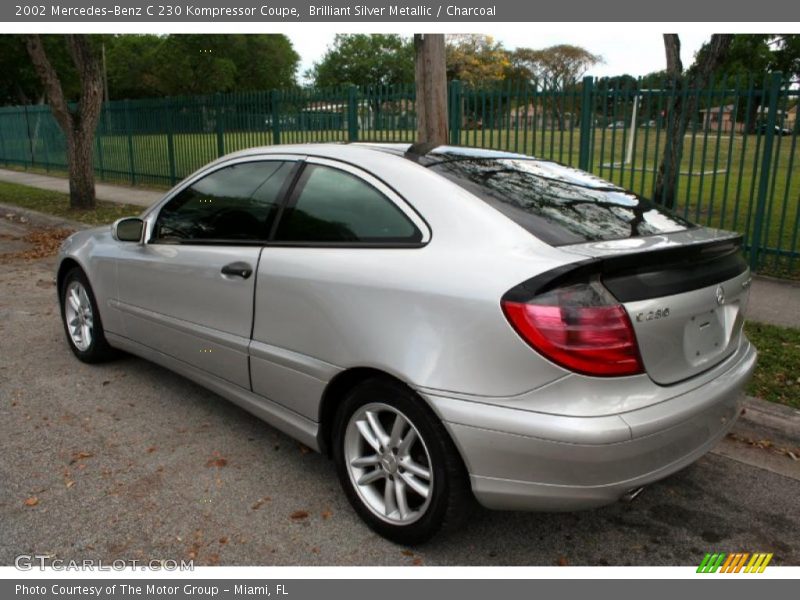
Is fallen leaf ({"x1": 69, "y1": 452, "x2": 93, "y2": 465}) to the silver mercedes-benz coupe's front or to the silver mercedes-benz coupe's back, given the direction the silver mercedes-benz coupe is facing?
to the front

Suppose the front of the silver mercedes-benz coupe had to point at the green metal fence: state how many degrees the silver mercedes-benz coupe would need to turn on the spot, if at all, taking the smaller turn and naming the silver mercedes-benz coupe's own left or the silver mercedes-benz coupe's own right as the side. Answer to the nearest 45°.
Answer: approximately 45° to the silver mercedes-benz coupe's own right

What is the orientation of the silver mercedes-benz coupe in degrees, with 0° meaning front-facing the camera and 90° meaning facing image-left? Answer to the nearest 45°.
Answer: approximately 135°
